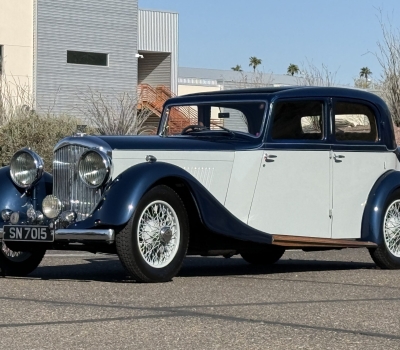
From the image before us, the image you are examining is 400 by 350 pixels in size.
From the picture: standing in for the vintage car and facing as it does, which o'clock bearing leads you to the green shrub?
The green shrub is roughly at 4 o'clock from the vintage car.

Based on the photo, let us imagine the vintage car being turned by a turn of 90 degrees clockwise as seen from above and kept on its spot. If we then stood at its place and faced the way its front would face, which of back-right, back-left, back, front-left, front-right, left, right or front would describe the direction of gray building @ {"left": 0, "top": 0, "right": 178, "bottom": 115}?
front-right

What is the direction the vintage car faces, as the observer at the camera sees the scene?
facing the viewer and to the left of the viewer
